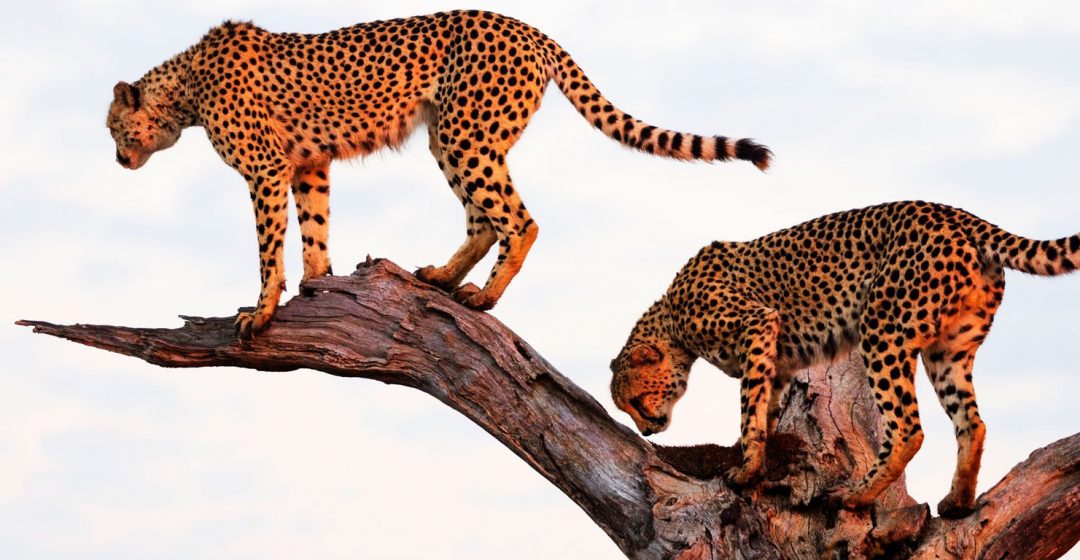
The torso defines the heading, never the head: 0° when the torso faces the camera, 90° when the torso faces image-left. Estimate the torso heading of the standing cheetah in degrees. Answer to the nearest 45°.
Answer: approximately 90°

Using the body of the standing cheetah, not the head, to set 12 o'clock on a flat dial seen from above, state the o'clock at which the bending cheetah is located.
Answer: The bending cheetah is roughly at 6 o'clock from the standing cheetah.
